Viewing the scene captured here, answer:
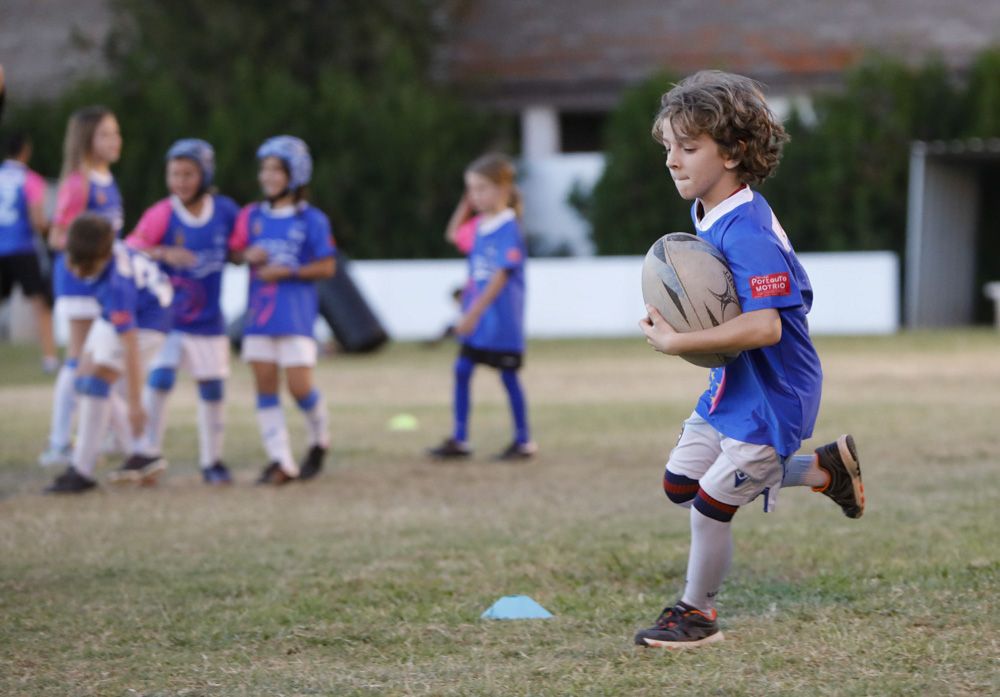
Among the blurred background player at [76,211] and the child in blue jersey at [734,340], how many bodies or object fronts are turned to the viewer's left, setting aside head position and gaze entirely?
1

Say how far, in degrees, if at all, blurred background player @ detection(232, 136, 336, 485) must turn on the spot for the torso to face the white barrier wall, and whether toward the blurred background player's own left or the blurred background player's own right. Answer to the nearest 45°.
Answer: approximately 135° to the blurred background player's own right

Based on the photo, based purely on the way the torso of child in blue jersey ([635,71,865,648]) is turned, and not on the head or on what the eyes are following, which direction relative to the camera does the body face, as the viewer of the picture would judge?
to the viewer's left

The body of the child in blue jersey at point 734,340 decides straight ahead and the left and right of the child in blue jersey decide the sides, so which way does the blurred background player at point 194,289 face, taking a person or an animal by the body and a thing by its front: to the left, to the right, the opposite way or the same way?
to the left

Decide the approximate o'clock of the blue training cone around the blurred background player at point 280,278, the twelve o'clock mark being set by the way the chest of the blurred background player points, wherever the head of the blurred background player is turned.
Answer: The blue training cone is roughly at 10 o'clock from the blurred background player.

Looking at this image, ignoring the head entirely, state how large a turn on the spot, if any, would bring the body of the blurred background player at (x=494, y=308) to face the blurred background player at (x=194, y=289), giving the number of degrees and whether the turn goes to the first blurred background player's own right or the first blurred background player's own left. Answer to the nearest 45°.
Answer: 0° — they already face them

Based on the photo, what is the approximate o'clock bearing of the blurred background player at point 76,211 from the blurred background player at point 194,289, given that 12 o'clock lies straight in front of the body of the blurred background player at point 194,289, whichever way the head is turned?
the blurred background player at point 76,211 is roughly at 3 o'clock from the blurred background player at point 194,289.
